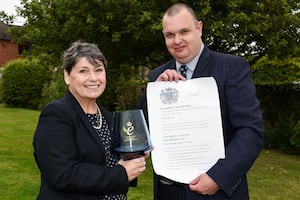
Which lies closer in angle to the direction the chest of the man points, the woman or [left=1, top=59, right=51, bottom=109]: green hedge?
the woman

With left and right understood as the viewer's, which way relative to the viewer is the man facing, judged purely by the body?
facing the viewer and to the left of the viewer

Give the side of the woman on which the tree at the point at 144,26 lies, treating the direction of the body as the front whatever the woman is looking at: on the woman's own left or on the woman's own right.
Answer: on the woman's own left

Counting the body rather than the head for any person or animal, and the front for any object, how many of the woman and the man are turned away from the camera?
0

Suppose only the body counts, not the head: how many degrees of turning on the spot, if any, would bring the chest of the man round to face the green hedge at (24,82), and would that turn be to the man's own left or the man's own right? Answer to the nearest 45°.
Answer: approximately 90° to the man's own right

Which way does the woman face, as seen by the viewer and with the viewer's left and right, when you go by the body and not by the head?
facing the viewer and to the right of the viewer
